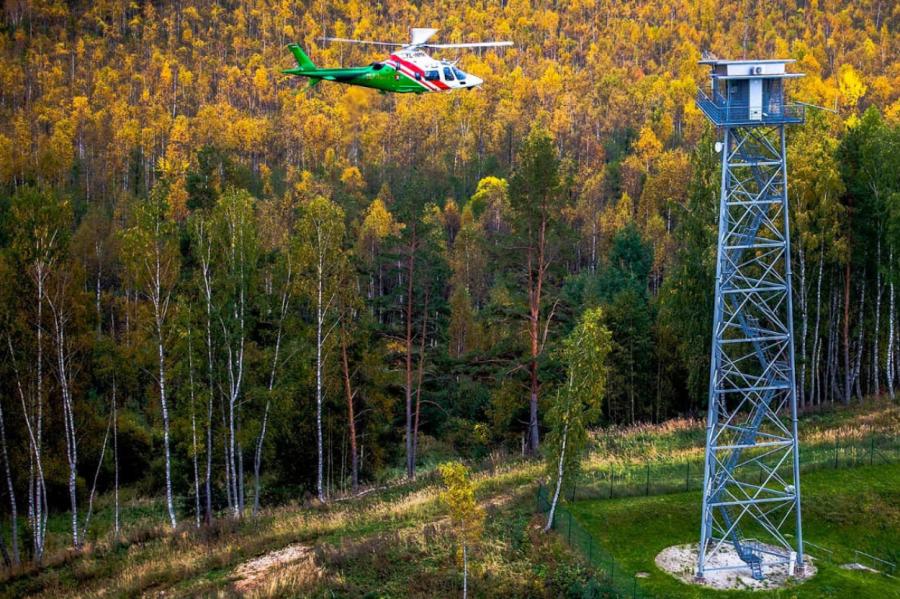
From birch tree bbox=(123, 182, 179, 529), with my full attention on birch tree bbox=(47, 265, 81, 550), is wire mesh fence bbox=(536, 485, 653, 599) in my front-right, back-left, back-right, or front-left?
back-left

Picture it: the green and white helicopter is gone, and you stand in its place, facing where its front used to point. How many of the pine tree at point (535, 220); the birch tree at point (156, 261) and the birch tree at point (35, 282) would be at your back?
2

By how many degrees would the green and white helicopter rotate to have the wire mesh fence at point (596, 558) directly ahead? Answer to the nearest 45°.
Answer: approximately 90° to its right

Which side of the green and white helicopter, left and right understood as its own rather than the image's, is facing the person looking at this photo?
right

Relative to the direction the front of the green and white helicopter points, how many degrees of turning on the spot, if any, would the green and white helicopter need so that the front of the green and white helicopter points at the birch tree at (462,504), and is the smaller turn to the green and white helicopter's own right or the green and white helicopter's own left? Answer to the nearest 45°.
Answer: approximately 90° to the green and white helicopter's own right

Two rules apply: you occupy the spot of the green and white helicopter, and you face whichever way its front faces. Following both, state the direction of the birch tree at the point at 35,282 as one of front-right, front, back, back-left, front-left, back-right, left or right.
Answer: back

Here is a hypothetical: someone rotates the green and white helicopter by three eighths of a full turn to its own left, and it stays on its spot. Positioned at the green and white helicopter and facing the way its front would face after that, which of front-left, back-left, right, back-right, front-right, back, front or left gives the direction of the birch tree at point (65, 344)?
front-left
